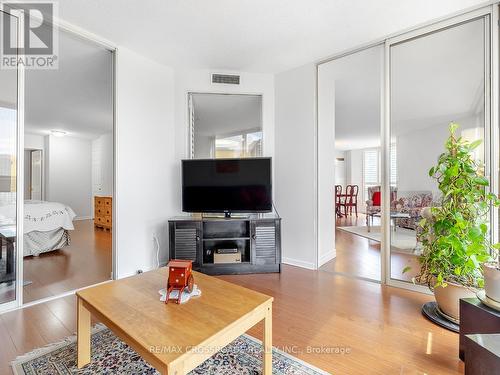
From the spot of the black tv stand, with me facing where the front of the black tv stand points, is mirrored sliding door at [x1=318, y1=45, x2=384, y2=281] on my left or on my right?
on my left

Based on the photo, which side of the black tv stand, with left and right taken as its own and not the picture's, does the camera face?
front

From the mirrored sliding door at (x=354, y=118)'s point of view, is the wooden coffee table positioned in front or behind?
in front

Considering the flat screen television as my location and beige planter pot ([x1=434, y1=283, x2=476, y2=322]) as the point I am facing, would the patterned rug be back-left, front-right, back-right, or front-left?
front-right

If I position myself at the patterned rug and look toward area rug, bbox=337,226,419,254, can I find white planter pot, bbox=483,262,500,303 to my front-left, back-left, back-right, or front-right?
front-right

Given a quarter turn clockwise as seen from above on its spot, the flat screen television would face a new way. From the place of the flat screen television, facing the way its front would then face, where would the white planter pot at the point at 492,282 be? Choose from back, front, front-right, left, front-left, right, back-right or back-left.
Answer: back-left

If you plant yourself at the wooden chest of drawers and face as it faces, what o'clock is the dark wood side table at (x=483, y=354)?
The dark wood side table is roughly at 10 o'clock from the wooden chest of drawers.

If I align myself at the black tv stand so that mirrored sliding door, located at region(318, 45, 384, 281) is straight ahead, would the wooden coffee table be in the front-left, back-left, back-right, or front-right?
back-right

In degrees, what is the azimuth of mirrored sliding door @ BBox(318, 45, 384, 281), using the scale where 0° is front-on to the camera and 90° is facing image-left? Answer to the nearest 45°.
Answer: approximately 45°

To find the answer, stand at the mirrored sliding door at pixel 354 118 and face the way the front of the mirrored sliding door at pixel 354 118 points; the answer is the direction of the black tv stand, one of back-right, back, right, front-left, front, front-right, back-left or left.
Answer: front

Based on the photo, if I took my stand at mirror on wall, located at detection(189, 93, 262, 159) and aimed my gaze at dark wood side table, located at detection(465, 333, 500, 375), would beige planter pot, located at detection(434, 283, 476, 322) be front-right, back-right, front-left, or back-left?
front-left

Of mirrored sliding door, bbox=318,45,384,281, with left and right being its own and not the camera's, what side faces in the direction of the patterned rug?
front

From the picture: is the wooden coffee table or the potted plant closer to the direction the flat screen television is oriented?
the wooden coffee table

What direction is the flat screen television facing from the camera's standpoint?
toward the camera

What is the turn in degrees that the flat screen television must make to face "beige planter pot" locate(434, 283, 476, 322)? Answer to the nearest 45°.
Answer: approximately 45° to its left

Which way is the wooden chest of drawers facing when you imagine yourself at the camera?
facing the viewer and to the left of the viewer

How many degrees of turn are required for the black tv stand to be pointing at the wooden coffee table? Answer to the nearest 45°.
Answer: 0° — it already faces it

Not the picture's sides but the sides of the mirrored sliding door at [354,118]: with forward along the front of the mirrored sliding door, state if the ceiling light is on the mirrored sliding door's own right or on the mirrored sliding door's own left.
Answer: on the mirrored sliding door's own right
